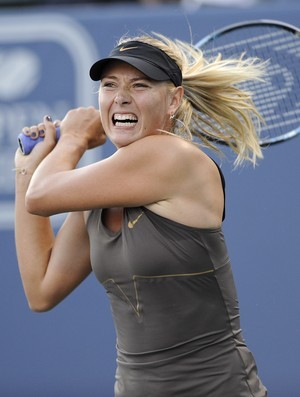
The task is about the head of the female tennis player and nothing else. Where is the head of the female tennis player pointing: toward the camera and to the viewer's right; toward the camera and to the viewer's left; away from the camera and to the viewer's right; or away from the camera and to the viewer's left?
toward the camera and to the viewer's left

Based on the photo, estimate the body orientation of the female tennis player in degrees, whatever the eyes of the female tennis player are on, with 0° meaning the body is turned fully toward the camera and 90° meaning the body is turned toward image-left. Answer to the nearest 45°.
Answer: approximately 45°
